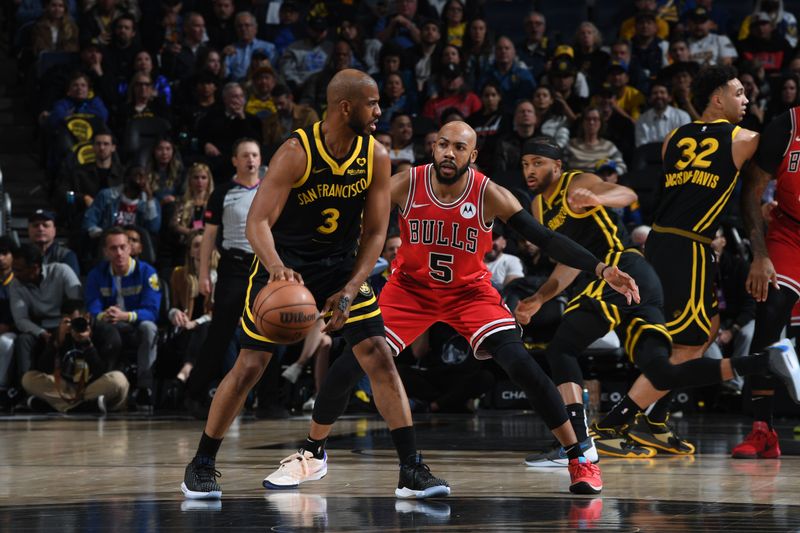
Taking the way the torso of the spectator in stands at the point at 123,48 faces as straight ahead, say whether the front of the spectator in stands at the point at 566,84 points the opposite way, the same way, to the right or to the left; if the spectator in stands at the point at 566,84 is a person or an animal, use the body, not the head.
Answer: the same way

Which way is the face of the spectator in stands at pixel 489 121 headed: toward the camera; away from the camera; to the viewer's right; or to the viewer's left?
toward the camera

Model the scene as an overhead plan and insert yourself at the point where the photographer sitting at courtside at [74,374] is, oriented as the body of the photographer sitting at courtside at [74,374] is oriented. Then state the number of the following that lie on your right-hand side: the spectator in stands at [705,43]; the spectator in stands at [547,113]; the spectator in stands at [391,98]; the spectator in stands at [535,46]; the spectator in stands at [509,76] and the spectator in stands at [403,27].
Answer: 0

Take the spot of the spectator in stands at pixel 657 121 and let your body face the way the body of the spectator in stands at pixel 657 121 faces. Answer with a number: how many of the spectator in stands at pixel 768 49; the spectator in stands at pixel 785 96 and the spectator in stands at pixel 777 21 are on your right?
0

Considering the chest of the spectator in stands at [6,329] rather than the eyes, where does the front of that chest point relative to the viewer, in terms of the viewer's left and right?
facing the viewer

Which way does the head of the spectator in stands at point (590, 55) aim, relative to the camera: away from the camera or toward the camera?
toward the camera

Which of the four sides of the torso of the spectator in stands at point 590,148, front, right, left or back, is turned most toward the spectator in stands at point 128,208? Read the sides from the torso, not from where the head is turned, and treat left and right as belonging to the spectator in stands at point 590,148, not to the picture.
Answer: right

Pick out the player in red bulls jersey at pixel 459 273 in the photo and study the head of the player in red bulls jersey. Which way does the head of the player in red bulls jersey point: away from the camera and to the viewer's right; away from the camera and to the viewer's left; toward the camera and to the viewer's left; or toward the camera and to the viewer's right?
toward the camera and to the viewer's left

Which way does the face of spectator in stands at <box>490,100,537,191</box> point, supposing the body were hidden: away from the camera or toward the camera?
toward the camera

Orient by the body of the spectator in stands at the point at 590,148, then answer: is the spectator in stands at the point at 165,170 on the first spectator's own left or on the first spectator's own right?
on the first spectator's own right

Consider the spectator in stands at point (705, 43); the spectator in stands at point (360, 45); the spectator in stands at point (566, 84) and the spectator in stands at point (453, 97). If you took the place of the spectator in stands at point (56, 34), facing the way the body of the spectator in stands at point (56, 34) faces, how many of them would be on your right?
0

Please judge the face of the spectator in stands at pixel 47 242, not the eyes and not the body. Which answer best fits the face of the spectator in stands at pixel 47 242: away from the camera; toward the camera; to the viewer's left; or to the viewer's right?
toward the camera

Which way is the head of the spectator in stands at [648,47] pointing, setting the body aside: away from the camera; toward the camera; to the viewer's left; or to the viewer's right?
toward the camera

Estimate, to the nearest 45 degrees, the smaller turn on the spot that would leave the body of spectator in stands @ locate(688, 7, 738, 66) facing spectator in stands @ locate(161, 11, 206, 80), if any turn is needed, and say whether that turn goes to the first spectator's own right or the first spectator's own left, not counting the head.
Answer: approximately 90° to the first spectator's own right

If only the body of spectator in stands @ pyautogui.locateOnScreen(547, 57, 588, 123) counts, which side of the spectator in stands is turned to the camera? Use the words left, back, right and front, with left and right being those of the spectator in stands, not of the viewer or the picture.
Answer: front

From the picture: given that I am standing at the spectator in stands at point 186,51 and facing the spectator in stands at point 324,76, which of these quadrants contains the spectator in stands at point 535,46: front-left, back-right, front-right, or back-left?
front-left

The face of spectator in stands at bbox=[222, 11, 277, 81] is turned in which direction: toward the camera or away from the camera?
toward the camera

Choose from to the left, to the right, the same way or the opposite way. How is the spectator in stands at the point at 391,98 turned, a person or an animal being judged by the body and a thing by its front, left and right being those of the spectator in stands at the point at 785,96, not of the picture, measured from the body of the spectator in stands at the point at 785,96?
the same way

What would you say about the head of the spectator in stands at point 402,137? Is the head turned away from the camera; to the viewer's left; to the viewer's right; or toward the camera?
toward the camera

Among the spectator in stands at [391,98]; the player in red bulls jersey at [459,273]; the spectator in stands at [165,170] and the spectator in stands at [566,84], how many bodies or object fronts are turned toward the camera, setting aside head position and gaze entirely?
4

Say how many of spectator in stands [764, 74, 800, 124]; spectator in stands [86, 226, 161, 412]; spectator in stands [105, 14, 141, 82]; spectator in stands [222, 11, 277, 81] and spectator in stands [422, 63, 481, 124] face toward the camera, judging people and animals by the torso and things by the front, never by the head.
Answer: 5
